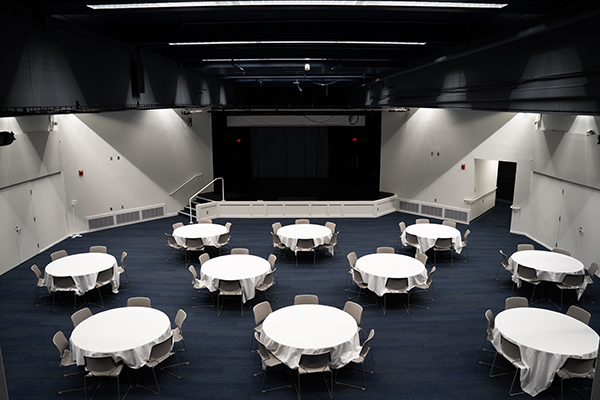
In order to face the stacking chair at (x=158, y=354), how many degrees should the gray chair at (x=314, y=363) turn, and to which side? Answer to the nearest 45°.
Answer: approximately 90° to its left

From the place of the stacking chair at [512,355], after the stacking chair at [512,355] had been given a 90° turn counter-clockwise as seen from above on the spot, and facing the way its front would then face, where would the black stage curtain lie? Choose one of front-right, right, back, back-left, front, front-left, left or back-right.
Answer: front

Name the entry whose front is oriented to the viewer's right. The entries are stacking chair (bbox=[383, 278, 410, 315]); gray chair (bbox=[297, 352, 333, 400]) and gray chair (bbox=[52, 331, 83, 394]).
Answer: gray chair (bbox=[52, 331, 83, 394])

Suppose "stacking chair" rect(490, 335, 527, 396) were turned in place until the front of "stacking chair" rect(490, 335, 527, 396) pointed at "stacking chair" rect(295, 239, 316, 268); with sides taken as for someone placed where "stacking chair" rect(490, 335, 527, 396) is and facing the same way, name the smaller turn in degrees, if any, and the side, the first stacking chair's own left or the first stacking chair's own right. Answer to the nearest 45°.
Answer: approximately 90° to the first stacking chair's own left

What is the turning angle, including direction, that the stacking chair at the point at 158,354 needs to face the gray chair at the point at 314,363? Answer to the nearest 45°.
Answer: approximately 180°

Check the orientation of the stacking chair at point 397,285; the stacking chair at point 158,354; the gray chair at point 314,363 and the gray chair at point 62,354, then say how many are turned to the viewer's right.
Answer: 1

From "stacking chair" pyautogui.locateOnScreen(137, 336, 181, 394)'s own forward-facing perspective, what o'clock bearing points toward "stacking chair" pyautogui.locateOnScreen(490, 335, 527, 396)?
"stacking chair" pyautogui.locateOnScreen(490, 335, 527, 396) is roughly at 5 o'clock from "stacking chair" pyautogui.locateOnScreen(137, 336, 181, 394).

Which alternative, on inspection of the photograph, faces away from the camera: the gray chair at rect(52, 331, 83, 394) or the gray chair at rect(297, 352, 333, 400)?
the gray chair at rect(297, 352, 333, 400)

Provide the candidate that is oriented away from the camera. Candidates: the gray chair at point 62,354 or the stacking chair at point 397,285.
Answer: the stacking chair

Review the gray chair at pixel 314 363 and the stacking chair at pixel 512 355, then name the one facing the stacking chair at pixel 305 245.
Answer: the gray chair

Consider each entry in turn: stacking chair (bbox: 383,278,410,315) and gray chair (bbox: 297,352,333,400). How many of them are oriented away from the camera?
2

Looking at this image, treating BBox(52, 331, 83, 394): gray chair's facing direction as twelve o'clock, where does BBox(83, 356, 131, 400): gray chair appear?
BBox(83, 356, 131, 400): gray chair is roughly at 2 o'clock from BBox(52, 331, 83, 394): gray chair.

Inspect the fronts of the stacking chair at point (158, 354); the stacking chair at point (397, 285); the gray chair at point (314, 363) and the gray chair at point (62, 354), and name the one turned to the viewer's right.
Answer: the gray chair at point (62, 354)

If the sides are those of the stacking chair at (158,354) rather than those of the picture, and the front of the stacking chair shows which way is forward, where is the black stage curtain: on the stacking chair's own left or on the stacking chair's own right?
on the stacking chair's own right

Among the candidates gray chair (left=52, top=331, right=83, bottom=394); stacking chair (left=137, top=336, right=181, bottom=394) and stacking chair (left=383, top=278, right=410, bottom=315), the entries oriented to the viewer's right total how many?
1

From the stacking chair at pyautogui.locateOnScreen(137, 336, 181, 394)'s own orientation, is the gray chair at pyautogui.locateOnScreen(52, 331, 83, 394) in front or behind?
in front

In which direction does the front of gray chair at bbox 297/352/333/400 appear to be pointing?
away from the camera

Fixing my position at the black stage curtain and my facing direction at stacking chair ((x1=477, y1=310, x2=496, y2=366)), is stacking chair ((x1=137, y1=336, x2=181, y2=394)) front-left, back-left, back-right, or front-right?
front-right

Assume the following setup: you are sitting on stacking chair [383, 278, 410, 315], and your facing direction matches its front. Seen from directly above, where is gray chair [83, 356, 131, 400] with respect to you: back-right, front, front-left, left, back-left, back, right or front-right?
back-left

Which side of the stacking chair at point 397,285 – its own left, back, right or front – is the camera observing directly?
back

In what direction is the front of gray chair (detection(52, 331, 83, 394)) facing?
to the viewer's right

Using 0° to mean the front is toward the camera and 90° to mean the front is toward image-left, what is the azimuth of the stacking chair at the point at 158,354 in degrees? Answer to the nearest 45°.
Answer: approximately 135°
